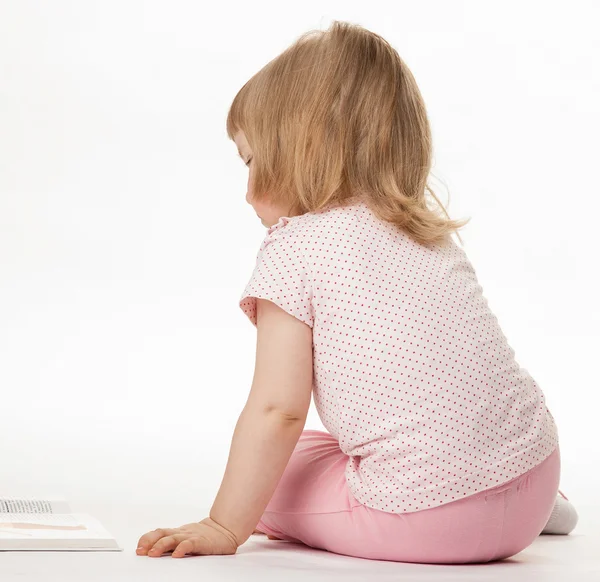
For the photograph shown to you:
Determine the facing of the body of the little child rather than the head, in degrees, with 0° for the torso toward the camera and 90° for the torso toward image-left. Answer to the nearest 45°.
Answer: approximately 135°

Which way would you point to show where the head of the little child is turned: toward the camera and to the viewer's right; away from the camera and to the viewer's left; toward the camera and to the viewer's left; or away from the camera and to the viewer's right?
away from the camera and to the viewer's left
